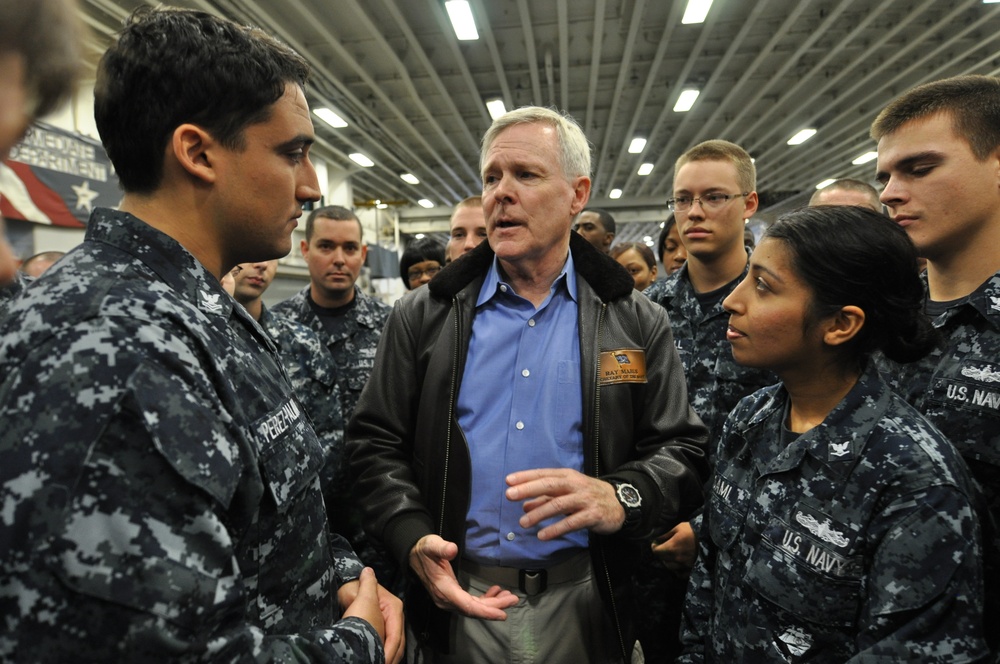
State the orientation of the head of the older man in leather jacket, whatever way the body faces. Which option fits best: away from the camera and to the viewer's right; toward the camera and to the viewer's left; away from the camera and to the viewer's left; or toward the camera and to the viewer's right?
toward the camera and to the viewer's left

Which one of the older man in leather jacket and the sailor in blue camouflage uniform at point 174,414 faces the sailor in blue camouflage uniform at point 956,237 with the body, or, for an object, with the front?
the sailor in blue camouflage uniform at point 174,414

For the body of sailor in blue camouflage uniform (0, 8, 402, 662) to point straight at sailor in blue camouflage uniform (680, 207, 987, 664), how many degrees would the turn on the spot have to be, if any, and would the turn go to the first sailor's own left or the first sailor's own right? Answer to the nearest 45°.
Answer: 0° — they already face them

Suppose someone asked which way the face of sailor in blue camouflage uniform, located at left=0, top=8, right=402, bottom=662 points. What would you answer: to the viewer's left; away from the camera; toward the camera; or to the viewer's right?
to the viewer's right

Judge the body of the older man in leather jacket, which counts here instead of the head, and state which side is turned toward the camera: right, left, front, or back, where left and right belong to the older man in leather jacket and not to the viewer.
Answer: front

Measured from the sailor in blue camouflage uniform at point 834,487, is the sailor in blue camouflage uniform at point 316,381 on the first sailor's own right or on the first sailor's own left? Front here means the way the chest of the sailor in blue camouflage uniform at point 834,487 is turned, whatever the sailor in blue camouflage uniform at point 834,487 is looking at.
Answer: on the first sailor's own right

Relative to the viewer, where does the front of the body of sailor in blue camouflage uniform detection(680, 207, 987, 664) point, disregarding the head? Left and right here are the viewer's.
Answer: facing the viewer and to the left of the viewer

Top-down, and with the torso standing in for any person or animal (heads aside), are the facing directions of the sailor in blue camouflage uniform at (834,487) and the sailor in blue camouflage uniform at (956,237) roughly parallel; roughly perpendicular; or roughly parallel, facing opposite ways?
roughly parallel

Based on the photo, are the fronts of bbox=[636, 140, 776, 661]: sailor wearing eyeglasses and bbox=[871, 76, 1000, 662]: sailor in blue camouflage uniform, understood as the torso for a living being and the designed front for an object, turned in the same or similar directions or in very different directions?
same or similar directions

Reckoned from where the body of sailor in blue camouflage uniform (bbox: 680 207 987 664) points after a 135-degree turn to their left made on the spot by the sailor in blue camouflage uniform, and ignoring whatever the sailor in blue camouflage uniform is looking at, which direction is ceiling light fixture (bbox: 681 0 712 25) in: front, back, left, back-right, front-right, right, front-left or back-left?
left

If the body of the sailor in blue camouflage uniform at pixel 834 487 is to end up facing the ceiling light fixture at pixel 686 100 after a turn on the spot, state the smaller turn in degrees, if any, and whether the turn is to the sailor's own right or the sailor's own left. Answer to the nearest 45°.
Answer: approximately 135° to the sailor's own right

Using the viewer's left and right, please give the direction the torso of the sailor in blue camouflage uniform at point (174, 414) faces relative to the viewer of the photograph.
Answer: facing to the right of the viewer

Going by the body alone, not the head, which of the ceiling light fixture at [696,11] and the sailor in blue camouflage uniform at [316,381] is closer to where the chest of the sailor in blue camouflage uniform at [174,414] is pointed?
the ceiling light fixture

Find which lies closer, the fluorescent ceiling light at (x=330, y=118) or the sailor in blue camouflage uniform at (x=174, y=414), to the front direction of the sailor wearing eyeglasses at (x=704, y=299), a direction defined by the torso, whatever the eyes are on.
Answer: the sailor in blue camouflage uniform

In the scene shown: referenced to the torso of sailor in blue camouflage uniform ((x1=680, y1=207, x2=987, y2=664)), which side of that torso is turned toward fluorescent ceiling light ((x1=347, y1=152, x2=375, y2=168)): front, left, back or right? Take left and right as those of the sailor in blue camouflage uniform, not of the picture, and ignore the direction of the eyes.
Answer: right

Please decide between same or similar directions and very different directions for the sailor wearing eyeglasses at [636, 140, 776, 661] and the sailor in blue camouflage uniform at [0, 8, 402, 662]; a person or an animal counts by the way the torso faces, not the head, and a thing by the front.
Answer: very different directions

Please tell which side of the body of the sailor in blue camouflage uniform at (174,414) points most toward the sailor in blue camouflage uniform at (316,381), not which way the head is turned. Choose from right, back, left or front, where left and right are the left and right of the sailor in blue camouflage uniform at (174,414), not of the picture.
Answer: left
